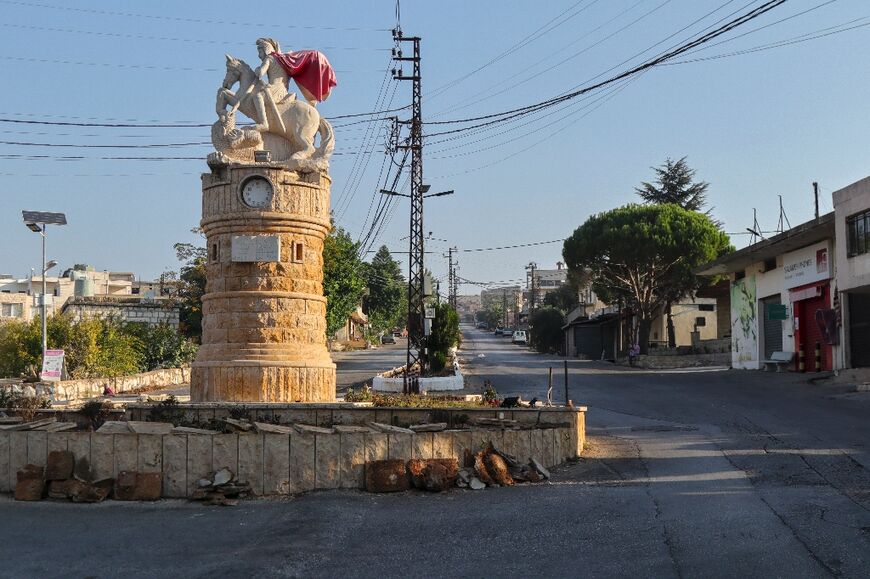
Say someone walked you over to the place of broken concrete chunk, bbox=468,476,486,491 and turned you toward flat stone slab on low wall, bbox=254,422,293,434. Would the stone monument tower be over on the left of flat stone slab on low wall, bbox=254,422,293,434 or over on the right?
right

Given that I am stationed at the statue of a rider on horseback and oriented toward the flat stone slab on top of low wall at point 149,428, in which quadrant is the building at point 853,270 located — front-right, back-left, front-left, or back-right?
back-left

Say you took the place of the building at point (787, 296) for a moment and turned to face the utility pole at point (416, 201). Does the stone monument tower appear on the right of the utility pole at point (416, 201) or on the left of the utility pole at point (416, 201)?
left

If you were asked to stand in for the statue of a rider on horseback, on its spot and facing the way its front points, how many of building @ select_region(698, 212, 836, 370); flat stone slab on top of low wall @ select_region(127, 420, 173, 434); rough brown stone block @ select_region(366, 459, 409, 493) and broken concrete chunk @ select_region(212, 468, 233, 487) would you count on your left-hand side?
3

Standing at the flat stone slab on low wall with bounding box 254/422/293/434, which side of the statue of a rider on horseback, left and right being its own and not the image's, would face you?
left

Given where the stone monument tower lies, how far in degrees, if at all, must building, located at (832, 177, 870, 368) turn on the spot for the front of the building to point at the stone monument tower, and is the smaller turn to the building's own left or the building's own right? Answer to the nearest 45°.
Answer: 0° — it already faces it

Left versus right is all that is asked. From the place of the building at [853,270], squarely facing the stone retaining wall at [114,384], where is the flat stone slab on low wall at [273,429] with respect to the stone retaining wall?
left

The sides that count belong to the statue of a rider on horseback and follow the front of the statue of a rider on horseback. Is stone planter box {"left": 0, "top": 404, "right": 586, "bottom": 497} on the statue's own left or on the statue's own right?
on the statue's own left

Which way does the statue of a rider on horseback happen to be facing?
to the viewer's left

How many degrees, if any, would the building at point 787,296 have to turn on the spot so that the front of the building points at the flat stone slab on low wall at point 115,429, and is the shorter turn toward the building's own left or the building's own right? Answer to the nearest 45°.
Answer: approximately 45° to the building's own left

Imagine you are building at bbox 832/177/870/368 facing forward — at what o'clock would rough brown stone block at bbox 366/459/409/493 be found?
The rough brown stone block is roughly at 11 o'clock from the building.

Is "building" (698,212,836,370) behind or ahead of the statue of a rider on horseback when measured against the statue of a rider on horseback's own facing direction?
behind
